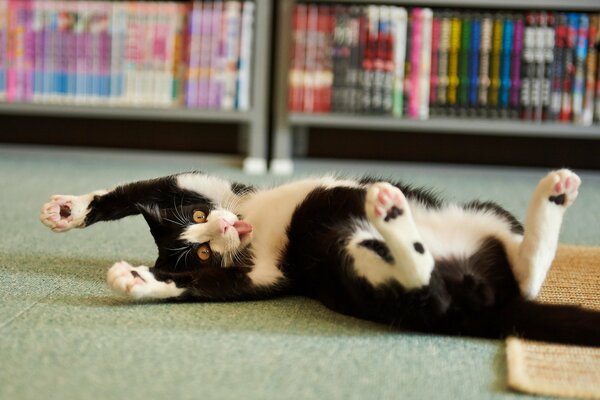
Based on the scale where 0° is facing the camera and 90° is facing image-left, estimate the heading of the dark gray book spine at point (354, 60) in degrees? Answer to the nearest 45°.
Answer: approximately 0°

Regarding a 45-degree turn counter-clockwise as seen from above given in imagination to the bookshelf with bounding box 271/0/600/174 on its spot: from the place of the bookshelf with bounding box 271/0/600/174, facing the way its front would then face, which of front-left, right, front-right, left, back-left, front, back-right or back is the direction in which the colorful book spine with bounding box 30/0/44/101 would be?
back-right

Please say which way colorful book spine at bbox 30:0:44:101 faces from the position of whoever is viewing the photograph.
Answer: facing the viewer

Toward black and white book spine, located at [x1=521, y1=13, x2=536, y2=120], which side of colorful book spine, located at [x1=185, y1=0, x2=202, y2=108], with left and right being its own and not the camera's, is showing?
left

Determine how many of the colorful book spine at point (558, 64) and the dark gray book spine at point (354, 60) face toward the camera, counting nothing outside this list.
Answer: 2

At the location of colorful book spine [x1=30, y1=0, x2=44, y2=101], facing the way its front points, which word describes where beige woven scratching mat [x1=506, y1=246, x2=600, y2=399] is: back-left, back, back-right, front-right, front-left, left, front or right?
front

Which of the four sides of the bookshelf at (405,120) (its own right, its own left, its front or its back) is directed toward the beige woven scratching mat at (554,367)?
front

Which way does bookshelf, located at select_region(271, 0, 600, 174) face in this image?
toward the camera

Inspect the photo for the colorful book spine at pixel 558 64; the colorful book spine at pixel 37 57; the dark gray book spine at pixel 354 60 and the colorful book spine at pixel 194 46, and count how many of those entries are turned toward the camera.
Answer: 4
